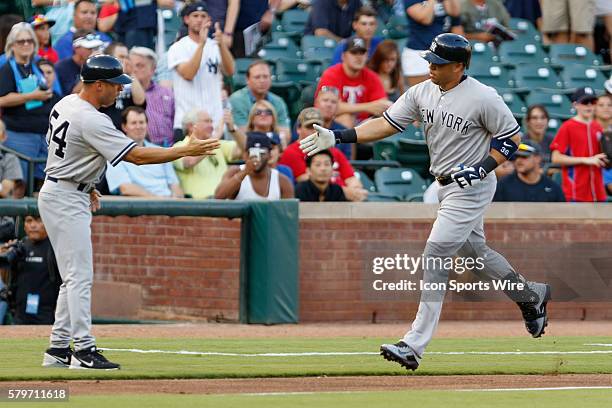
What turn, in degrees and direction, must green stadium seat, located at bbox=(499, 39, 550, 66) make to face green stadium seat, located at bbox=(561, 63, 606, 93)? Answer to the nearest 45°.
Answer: approximately 90° to its left

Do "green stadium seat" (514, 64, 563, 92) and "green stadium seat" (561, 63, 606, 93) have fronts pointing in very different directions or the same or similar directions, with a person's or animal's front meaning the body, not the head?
same or similar directions

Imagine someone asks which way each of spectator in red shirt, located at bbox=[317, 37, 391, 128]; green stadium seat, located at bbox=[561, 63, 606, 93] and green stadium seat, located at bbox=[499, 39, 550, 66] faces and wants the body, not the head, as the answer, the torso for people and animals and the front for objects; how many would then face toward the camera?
3

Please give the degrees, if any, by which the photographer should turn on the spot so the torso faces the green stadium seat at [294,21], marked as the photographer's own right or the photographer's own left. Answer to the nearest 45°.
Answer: approximately 135° to the photographer's own left

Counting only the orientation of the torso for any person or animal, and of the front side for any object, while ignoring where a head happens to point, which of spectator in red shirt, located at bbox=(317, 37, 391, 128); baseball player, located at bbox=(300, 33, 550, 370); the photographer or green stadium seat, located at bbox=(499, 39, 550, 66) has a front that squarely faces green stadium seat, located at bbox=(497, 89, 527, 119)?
green stadium seat, located at bbox=(499, 39, 550, 66)

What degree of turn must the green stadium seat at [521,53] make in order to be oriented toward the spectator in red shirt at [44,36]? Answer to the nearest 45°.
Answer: approximately 45° to its right

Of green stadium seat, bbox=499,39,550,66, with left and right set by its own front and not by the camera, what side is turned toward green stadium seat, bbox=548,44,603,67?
left

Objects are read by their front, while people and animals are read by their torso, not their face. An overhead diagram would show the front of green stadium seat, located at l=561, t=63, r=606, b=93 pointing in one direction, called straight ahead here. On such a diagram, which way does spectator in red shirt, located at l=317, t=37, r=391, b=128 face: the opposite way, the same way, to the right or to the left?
the same way

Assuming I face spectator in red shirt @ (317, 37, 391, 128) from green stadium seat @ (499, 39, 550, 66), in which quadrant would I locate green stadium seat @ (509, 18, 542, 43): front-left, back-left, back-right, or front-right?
back-right

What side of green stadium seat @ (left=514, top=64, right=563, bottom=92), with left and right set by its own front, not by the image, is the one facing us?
front

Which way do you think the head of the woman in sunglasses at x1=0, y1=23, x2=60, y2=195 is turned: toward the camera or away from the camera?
toward the camera

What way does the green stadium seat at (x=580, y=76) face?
toward the camera

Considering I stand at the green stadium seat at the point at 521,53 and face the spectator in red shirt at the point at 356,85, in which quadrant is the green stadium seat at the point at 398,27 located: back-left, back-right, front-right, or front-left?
front-right

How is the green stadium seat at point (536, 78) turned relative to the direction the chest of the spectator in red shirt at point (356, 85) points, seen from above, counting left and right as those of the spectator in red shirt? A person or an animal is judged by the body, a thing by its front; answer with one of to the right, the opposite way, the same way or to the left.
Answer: the same way

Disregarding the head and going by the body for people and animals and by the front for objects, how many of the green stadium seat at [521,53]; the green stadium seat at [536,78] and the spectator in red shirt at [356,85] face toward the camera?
3

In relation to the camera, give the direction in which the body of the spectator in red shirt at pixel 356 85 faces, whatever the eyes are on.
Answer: toward the camera

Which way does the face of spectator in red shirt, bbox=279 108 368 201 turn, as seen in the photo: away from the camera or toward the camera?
toward the camera

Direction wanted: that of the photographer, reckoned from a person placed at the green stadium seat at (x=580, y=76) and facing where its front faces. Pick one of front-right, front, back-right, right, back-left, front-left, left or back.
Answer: front-right

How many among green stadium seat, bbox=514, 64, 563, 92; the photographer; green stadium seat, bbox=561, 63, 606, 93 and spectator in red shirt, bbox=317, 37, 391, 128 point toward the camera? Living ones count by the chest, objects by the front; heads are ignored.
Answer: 4

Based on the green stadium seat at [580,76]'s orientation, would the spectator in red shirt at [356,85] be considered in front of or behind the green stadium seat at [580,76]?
in front

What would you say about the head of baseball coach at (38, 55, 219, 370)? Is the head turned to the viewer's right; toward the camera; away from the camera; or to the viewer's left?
to the viewer's right

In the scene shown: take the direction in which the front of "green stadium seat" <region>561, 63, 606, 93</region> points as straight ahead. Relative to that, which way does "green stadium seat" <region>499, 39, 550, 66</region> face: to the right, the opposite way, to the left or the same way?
the same way
